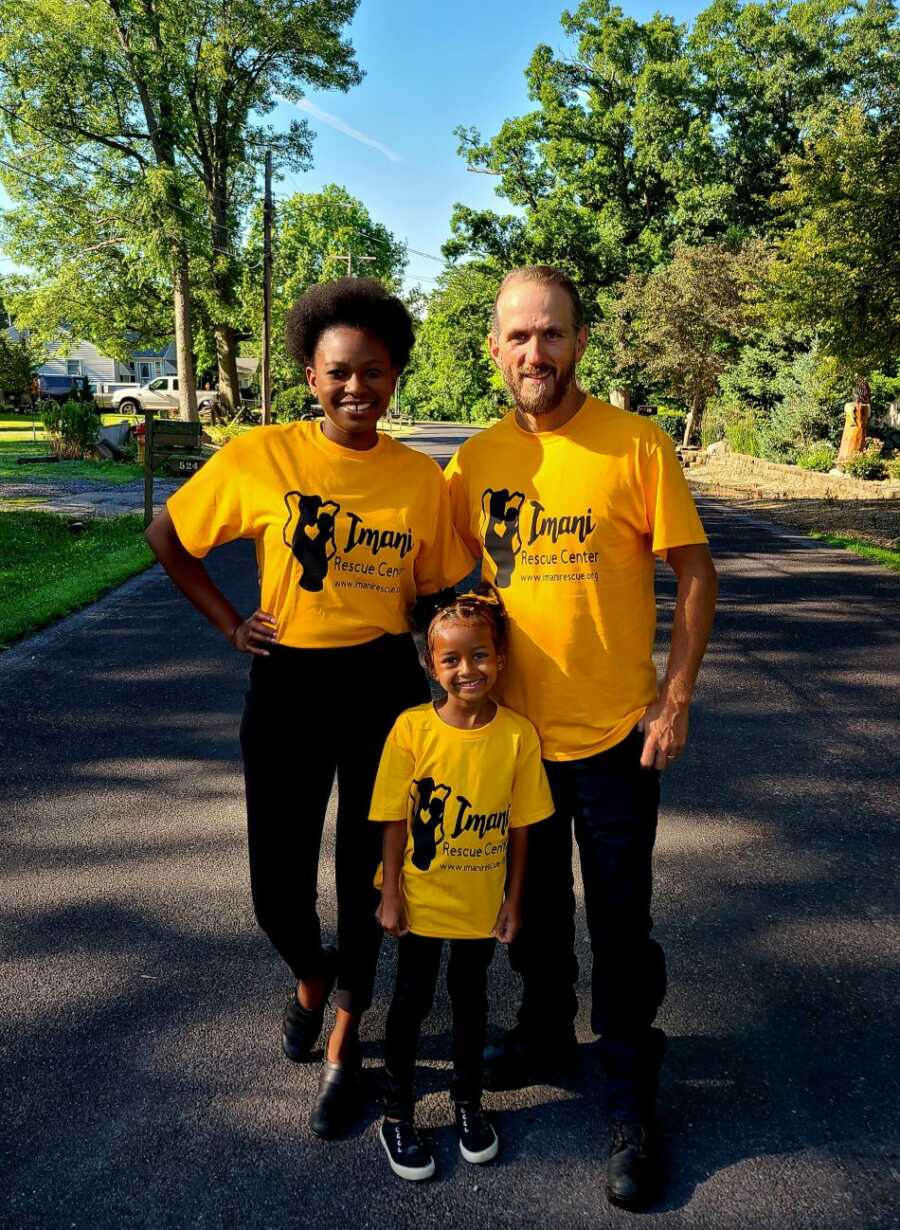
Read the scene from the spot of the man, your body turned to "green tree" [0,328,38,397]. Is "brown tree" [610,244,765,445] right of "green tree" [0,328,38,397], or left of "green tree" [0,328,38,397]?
right

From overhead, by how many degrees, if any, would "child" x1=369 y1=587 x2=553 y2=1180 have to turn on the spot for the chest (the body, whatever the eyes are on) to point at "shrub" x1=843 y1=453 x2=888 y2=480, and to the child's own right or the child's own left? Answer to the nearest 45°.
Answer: approximately 135° to the child's own left

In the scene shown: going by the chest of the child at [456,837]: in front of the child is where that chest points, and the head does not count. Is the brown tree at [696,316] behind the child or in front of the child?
behind

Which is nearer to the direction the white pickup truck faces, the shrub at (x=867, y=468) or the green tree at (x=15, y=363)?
the green tree

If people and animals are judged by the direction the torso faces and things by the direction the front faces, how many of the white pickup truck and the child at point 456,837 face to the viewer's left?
1

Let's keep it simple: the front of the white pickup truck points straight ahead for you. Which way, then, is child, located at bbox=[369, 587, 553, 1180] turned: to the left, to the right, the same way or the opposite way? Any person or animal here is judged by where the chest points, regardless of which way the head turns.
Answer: to the left

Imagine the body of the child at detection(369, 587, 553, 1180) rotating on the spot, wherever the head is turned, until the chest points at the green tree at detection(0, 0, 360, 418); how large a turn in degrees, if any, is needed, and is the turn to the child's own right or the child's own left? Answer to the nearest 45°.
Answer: approximately 180°

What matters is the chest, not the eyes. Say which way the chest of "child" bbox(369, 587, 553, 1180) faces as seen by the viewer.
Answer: toward the camera

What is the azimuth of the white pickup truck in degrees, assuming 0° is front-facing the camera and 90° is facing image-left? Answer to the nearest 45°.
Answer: approximately 90°

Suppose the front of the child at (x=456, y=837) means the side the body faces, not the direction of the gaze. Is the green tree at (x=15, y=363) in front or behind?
behind
